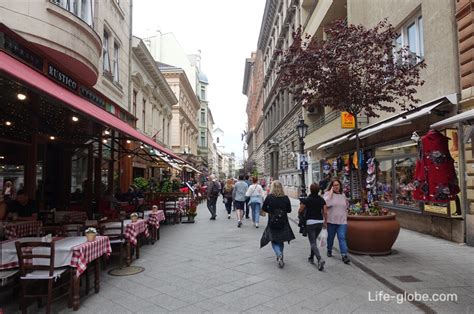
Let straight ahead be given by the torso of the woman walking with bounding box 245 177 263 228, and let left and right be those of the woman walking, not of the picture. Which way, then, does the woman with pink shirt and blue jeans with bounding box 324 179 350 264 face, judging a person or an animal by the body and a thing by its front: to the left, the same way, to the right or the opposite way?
the opposite way

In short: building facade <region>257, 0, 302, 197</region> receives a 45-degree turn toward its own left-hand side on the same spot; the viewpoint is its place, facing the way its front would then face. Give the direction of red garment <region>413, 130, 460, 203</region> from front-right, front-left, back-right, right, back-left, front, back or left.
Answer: front-left

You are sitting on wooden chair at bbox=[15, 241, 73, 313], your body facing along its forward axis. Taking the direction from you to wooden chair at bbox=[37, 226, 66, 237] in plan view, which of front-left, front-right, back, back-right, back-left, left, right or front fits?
front-left

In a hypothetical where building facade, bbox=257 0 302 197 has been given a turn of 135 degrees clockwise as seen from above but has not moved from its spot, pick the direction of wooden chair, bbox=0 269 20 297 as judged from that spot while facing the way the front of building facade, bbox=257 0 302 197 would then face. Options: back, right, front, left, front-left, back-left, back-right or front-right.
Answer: back-right

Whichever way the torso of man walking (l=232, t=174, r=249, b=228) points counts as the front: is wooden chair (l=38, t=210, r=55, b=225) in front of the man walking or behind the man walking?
behind

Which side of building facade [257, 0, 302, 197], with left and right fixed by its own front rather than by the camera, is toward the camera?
left

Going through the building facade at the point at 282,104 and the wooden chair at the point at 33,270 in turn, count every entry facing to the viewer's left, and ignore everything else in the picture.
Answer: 1

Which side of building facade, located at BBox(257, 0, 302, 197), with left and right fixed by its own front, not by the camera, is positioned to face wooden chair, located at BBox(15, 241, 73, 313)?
left

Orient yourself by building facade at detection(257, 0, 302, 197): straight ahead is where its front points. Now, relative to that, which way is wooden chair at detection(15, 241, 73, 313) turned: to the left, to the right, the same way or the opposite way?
to the right
